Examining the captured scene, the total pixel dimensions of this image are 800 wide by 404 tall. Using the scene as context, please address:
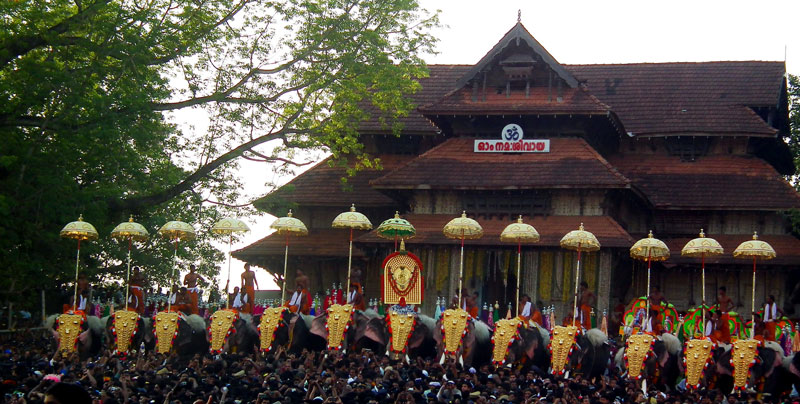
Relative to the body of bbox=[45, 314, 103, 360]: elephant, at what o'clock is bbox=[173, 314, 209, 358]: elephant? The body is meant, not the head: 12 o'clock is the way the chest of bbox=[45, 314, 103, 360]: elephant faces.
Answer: bbox=[173, 314, 209, 358]: elephant is roughly at 8 o'clock from bbox=[45, 314, 103, 360]: elephant.

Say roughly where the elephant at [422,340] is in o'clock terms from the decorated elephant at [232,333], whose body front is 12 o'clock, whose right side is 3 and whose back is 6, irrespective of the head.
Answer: The elephant is roughly at 8 o'clock from the decorated elephant.

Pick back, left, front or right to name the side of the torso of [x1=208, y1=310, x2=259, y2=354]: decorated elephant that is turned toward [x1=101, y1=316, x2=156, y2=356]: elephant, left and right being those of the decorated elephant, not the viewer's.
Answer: right

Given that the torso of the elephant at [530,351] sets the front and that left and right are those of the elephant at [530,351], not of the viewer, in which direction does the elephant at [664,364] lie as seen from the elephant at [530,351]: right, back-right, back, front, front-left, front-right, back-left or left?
back-left

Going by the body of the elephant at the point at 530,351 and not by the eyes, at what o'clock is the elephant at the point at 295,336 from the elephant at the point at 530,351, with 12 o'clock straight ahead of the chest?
the elephant at the point at 295,336 is roughly at 2 o'clock from the elephant at the point at 530,351.

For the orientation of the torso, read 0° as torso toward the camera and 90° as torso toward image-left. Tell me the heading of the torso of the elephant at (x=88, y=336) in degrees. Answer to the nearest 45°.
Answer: approximately 45°

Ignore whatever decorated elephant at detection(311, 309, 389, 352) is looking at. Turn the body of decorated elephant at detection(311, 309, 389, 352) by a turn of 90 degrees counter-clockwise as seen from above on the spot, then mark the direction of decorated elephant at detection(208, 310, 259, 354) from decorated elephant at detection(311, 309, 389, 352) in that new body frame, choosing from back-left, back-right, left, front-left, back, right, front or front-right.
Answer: back-right

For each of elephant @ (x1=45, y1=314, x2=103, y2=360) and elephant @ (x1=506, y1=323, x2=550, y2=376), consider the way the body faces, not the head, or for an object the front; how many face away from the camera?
0

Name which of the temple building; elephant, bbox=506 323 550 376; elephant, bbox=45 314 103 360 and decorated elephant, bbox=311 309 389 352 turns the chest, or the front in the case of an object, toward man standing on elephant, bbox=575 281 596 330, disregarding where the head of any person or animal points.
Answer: the temple building

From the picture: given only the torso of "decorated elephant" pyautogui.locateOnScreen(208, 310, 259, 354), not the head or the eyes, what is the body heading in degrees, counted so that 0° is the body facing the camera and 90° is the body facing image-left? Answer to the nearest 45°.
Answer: approximately 45°
